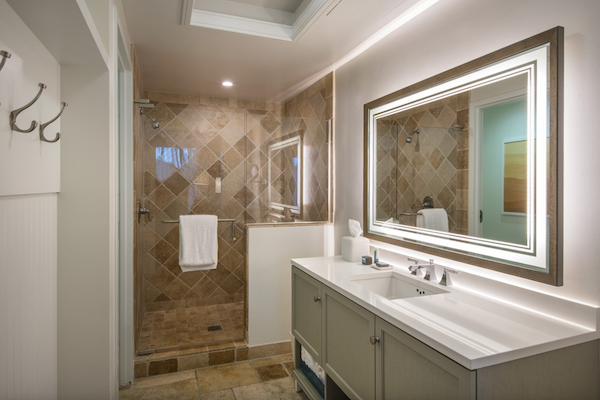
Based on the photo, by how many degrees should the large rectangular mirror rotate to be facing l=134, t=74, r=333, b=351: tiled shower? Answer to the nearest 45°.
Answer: approximately 45° to its right

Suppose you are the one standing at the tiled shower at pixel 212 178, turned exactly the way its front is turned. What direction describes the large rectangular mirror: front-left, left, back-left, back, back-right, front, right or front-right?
front-left

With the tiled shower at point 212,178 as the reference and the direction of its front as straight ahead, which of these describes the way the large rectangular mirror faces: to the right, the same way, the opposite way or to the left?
to the right

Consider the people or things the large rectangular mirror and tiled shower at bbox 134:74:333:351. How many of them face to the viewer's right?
0

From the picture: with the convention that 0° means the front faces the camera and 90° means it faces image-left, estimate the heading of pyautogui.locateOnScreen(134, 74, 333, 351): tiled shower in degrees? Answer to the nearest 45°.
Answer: approximately 0°

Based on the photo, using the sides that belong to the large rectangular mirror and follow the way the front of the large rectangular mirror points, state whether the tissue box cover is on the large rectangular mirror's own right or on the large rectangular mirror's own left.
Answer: on the large rectangular mirror's own right
